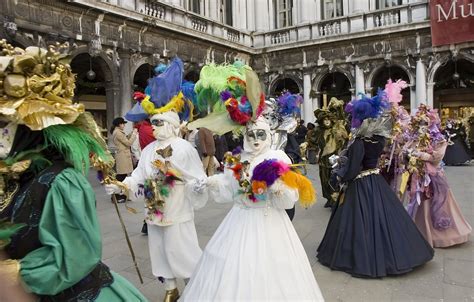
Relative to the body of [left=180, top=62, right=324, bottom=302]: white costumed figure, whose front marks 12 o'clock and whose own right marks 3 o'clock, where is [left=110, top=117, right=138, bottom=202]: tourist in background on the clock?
The tourist in background is roughly at 5 o'clock from the white costumed figure.

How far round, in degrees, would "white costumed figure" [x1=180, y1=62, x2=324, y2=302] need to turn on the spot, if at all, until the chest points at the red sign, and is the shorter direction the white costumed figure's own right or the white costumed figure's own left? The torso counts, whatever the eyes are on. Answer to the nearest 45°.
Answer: approximately 135° to the white costumed figure's own left

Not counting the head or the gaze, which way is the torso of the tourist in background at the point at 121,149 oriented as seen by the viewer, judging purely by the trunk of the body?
to the viewer's right

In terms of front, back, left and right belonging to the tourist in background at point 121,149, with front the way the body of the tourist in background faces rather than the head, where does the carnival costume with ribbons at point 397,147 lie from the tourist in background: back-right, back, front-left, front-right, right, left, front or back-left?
front-right

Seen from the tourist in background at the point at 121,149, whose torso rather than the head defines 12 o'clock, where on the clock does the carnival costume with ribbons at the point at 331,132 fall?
The carnival costume with ribbons is roughly at 1 o'clock from the tourist in background.

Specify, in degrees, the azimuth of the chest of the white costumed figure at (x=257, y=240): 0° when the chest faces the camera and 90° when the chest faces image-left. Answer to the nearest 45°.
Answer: approximately 0°

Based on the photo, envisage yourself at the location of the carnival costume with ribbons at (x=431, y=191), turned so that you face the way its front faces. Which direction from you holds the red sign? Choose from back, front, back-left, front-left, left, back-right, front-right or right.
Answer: back-right
